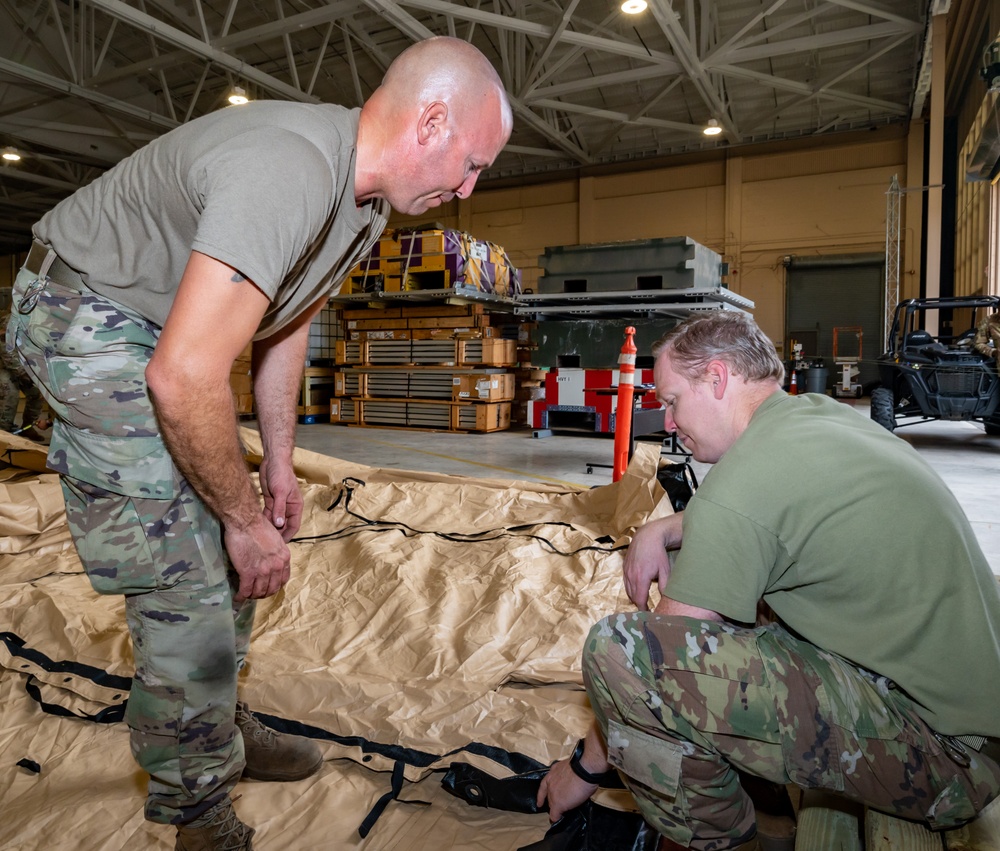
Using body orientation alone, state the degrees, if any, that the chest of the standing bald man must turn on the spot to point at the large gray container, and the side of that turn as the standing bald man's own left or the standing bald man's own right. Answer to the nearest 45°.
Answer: approximately 45° to the standing bald man's own left

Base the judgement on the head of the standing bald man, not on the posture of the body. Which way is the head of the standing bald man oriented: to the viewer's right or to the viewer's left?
to the viewer's right

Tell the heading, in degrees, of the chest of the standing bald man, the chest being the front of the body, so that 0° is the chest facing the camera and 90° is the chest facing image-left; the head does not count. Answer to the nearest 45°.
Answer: approximately 270°

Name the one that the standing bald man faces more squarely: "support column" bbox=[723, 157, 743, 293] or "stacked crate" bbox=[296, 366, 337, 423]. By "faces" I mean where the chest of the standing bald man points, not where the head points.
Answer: the support column
